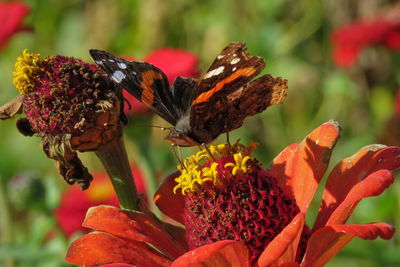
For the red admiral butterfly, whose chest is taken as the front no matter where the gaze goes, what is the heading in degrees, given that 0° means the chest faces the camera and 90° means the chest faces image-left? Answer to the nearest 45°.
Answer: approximately 45°

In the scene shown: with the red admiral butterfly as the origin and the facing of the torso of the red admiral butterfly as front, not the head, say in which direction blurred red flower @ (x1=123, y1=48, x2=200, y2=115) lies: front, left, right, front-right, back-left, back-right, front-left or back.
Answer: back-right

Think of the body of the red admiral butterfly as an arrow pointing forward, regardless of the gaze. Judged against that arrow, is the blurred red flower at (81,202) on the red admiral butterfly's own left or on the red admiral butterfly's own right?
on the red admiral butterfly's own right

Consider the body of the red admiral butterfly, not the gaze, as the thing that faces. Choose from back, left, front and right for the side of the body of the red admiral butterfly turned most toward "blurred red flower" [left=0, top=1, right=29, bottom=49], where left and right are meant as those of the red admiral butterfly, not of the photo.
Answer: right

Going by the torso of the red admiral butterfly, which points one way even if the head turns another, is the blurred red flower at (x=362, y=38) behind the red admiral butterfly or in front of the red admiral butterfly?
behind
